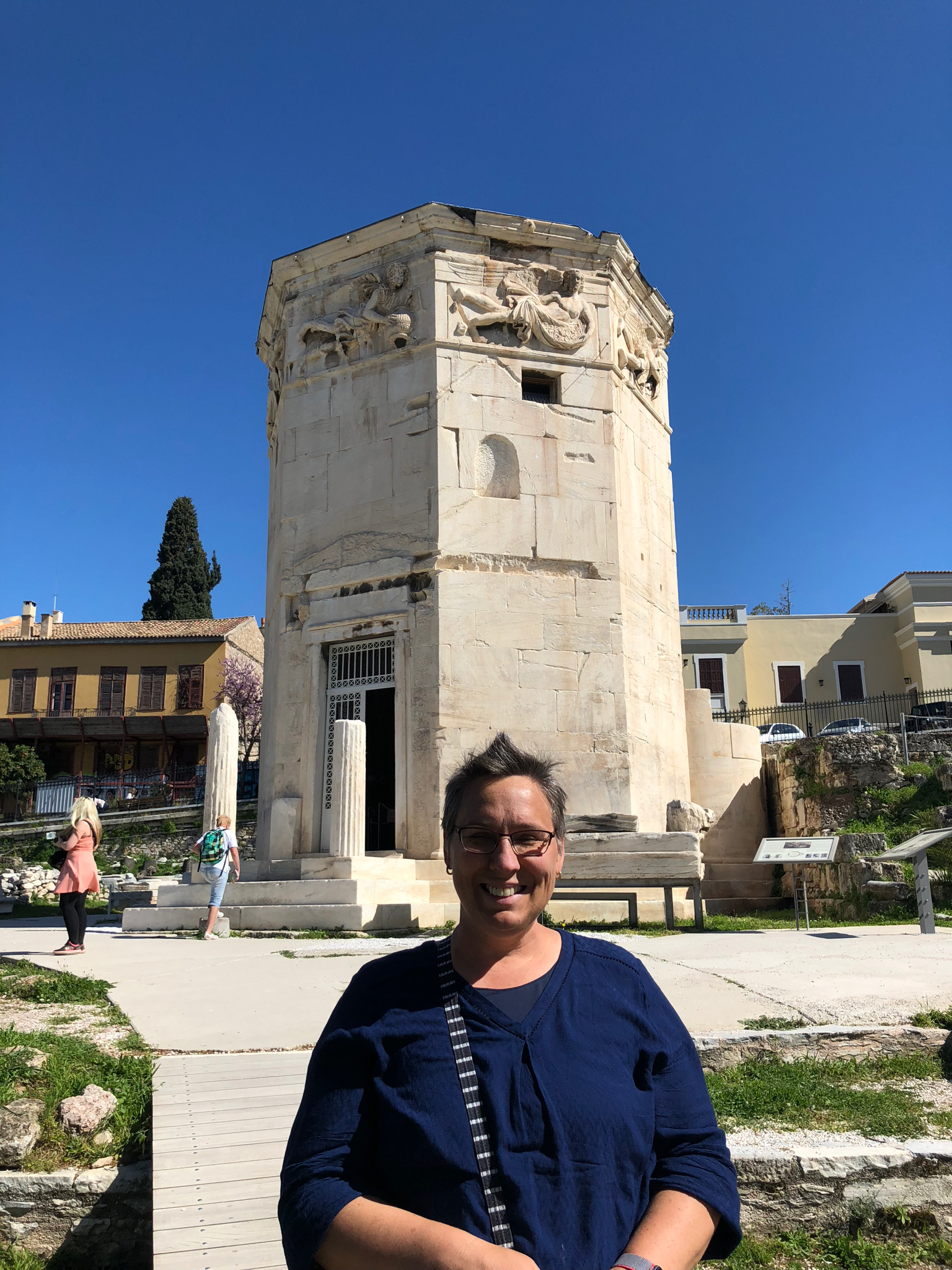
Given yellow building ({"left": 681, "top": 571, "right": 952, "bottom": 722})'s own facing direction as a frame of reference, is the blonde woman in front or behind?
in front

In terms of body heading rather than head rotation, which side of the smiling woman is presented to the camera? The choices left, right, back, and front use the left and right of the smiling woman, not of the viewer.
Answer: front

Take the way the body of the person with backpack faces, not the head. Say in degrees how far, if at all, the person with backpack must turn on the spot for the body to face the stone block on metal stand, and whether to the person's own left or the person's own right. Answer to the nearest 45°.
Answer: approximately 45° to the person's own right

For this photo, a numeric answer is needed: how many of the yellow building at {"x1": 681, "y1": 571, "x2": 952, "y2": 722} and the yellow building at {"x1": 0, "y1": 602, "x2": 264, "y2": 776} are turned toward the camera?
2

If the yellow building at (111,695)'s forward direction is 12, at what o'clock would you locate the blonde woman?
The blonde woman is roughly at 12 o'clock from the yellow building.

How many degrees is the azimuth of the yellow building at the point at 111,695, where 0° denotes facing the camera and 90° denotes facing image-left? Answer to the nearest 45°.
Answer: approximately 0°

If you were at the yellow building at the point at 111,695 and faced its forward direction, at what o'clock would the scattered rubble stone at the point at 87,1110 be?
The scattered rubble stone is roughly at 12 o'clock from the yellow building.

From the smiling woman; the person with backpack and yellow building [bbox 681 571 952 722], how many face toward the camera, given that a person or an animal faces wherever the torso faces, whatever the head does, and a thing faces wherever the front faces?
2

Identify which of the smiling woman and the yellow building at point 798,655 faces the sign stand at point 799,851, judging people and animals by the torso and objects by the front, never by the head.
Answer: the yellow building

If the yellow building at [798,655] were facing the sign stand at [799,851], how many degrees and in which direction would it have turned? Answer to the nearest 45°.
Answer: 0° — it already faces it

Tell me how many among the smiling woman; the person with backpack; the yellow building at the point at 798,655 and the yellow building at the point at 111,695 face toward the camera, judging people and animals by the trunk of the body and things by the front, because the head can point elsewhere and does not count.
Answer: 3

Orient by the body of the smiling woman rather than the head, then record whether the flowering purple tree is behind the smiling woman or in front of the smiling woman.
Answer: behind

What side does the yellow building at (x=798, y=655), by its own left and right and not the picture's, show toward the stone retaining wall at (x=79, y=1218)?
front

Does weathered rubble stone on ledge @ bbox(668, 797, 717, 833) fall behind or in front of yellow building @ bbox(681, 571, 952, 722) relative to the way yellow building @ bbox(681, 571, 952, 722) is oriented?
in front

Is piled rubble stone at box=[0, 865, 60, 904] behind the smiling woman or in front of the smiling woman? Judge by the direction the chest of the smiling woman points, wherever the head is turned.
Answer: behind

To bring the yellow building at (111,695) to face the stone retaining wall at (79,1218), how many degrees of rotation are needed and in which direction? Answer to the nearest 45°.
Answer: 0° — it already faces it
